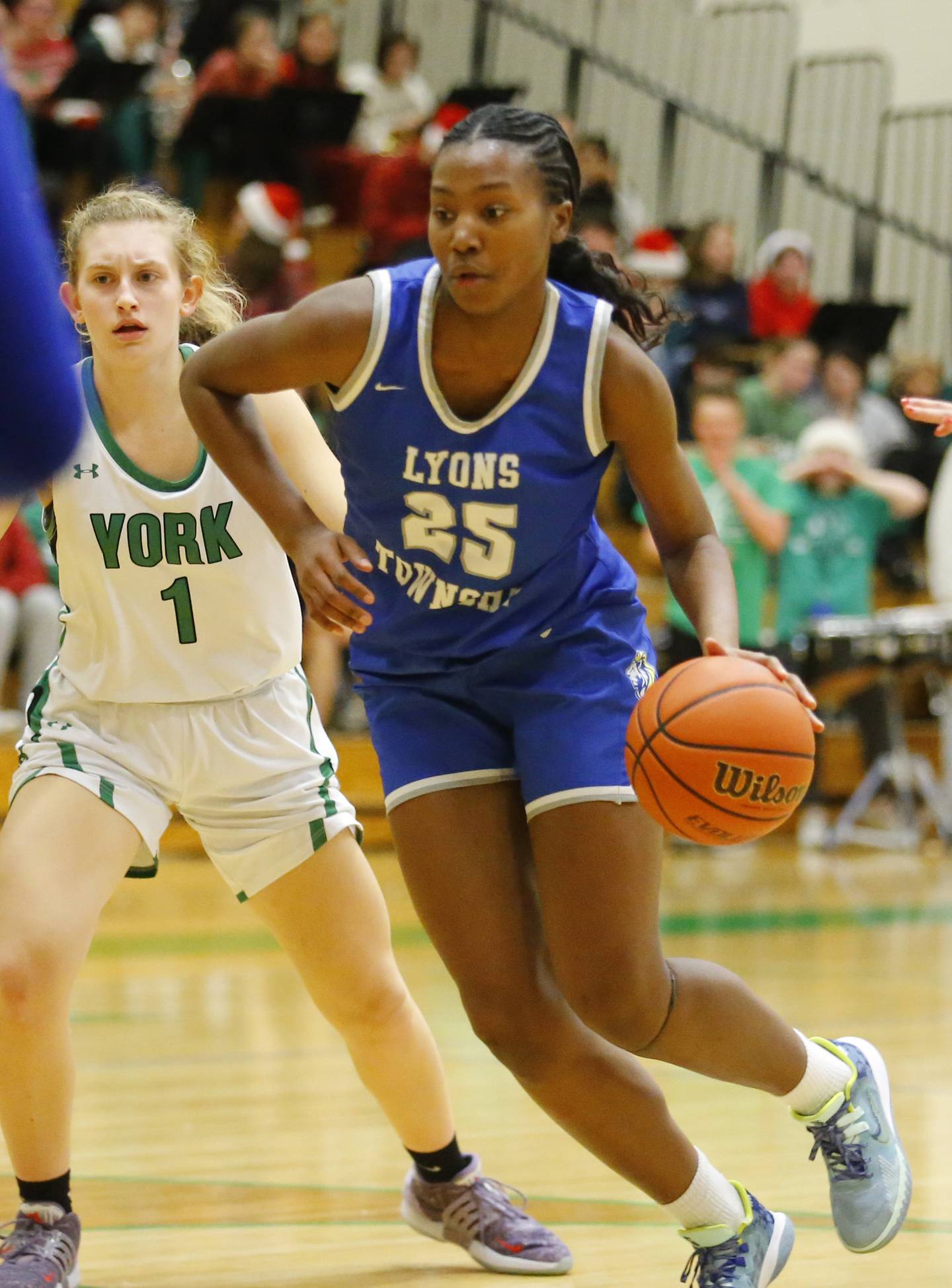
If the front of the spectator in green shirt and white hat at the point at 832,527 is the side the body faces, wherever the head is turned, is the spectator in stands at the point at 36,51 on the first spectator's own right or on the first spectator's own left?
on the first spectator's own right

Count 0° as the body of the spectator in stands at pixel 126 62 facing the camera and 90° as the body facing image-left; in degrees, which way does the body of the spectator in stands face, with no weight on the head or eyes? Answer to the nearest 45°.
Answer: approximately 0°

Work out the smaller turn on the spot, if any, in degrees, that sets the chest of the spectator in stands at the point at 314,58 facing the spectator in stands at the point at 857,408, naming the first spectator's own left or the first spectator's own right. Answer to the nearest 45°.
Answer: approximately 45° to the first spectator's own left

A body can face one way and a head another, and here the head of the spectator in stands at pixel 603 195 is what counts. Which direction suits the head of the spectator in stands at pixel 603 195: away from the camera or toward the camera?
toward the camera

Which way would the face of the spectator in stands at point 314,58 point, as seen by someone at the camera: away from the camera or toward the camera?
toward the camera

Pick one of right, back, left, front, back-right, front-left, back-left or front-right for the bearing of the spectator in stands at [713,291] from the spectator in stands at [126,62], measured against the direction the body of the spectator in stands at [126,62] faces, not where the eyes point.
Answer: left

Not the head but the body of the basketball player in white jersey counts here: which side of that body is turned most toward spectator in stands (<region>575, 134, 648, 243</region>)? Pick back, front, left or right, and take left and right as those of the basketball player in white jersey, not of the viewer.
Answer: back

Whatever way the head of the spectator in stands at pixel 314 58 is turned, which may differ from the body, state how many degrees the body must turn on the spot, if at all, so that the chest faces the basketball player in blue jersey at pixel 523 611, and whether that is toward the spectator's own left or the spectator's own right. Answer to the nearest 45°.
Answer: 0° — they already face them

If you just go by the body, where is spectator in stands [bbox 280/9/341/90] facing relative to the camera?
toward the camera

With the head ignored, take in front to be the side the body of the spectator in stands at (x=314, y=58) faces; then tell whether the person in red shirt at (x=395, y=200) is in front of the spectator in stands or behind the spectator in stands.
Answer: in front

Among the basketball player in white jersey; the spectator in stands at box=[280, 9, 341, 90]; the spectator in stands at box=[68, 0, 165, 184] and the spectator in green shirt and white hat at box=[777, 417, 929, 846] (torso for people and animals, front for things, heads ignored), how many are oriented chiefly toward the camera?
4

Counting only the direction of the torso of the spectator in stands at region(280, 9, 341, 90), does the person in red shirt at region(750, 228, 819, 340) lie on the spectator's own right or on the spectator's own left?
on the spectator's own left

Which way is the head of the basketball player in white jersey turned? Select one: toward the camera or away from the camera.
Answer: toward the camera

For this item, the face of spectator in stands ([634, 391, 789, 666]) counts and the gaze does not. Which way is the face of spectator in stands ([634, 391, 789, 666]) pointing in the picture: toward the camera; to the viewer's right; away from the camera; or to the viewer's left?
toward the camera

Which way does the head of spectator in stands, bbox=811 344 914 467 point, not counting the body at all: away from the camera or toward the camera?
toward the camera

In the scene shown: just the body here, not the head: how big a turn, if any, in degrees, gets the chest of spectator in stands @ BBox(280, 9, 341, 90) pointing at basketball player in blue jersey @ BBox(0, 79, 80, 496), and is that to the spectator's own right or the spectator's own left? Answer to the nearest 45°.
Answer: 0° — they already face them

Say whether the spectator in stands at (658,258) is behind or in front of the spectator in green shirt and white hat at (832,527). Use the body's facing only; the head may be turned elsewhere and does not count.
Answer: behind

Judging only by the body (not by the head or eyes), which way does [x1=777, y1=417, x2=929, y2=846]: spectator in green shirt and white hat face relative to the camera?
toward the camera
